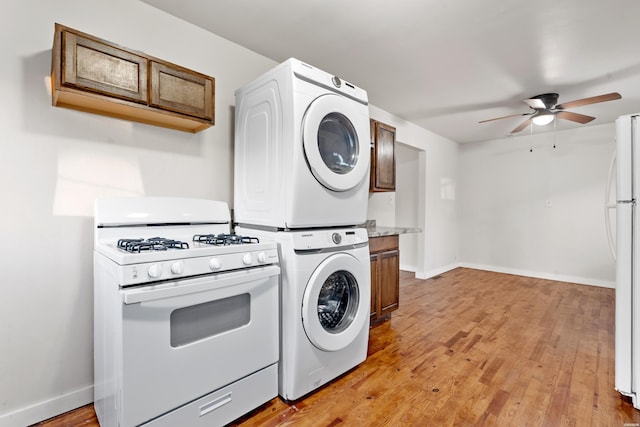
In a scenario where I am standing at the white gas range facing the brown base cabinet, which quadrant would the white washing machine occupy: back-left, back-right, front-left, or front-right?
front-right

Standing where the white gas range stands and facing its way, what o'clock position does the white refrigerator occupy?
The white refrigerator is roughly at 11 o'clock from the white gas range.

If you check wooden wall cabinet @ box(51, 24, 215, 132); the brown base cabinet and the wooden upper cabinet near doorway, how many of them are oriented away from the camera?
0

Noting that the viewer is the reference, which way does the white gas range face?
facing the viewer and to the right of the viewer

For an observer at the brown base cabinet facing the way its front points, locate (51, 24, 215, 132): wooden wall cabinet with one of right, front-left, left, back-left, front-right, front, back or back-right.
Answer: right

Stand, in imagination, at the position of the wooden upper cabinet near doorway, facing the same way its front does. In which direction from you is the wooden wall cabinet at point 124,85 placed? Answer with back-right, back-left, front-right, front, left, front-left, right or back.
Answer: right

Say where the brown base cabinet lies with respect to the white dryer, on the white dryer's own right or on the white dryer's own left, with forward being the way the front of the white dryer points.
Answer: on the white dryer's own left

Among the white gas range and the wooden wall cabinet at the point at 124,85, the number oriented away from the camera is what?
0

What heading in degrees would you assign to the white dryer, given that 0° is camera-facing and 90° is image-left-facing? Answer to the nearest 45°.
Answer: approximately 315°

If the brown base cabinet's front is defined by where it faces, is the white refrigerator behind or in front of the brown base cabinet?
in front

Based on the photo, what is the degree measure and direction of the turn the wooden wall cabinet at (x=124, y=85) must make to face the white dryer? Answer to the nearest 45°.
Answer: approximately 45° to its left

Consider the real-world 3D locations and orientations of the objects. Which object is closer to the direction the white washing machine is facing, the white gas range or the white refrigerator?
the white refrigerator

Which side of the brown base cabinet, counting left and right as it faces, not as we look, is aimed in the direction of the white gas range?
right
